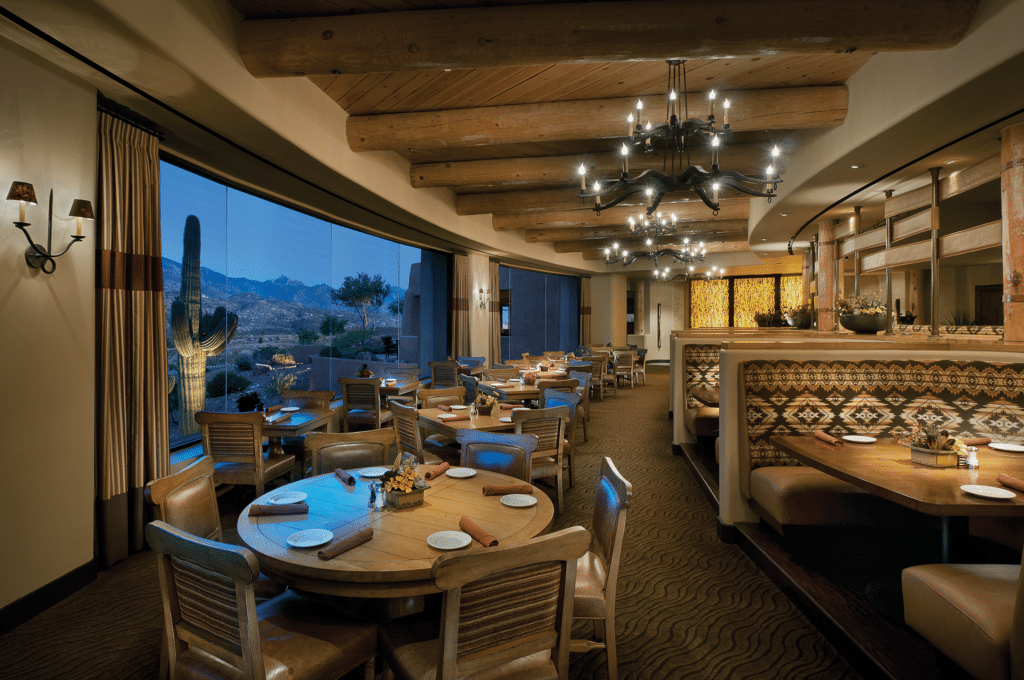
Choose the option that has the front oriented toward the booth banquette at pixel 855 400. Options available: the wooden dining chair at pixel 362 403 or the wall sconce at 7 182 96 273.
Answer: the wall sconce

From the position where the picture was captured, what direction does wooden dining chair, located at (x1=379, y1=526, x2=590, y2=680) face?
facing away from the viewer and to the left of the viewer

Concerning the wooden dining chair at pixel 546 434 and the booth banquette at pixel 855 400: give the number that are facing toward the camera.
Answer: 1

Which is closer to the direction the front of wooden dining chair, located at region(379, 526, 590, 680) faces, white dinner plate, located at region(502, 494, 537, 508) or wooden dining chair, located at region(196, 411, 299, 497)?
the wooden dining chair

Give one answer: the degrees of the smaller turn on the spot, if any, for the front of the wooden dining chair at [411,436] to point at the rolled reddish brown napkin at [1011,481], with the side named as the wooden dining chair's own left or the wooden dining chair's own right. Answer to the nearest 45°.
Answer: approximately 90° to the wooden dining chair's own right

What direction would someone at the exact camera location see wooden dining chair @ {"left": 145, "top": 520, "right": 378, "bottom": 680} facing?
facing away from the viewer and to the right of the viewer

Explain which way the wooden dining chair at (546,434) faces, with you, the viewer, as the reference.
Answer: facing away from the viewer and to the left of the viewer

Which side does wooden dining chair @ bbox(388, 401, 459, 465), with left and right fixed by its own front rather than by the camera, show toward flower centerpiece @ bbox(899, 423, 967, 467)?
right
